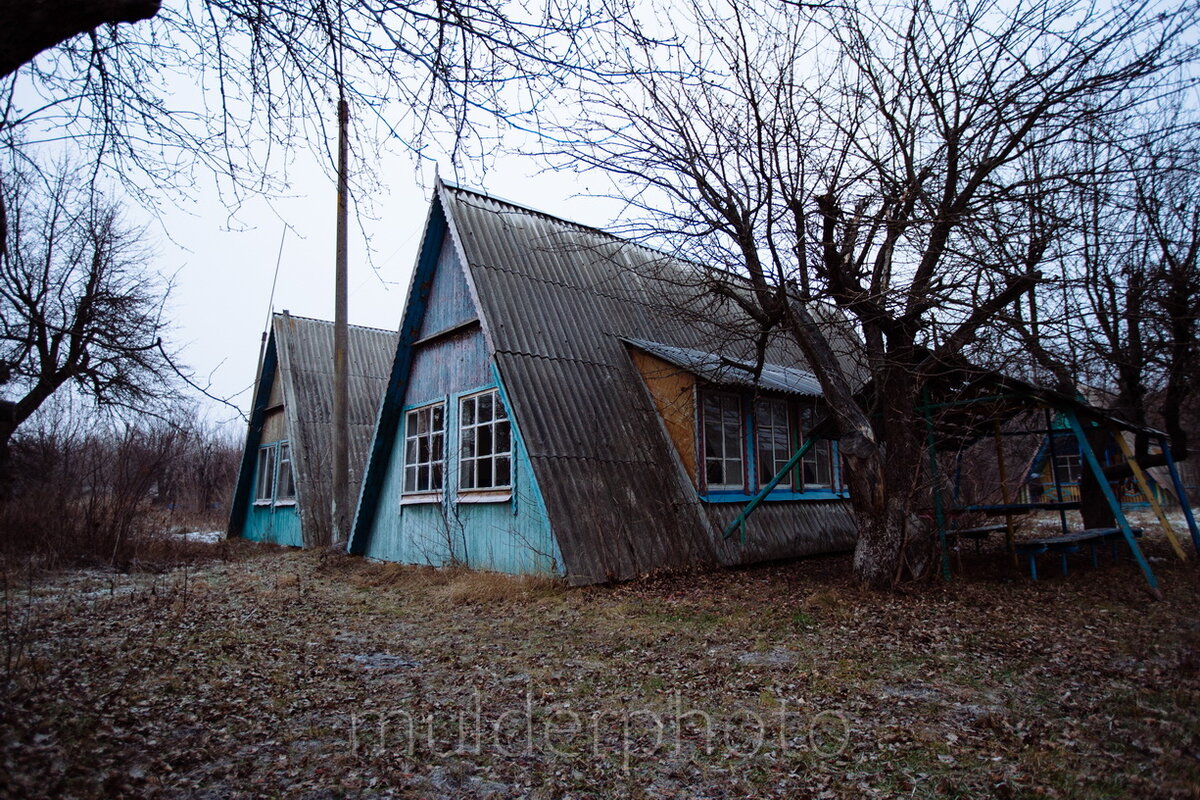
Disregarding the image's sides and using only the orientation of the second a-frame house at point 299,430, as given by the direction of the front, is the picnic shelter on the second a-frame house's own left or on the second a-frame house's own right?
on the second a-frame house's own left

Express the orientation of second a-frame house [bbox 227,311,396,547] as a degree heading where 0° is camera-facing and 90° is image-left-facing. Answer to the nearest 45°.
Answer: approximately 45°

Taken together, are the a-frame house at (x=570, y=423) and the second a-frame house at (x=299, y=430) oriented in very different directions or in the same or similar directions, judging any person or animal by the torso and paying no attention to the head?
same or similar directions

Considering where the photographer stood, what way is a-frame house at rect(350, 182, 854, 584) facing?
facing the viewer and to the left of the viewer

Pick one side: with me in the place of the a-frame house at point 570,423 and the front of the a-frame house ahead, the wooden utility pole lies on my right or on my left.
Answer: on my right

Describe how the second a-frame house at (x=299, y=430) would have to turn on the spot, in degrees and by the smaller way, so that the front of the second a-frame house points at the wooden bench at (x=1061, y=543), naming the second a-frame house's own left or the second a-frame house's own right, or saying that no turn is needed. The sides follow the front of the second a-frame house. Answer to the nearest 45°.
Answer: approximately 90° to the second a-frame house's own left

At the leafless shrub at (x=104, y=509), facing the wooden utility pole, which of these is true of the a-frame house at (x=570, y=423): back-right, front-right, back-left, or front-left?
front-right

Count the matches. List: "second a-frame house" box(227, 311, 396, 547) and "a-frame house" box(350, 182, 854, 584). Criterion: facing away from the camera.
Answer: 0

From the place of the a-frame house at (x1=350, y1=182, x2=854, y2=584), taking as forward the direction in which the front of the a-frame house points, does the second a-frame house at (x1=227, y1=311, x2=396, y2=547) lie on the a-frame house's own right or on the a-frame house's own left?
on the a-frame house's own right
